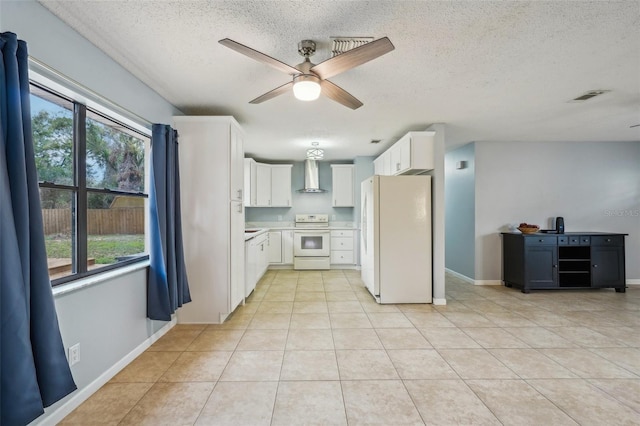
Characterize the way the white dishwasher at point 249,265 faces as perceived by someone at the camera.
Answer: facing to the right of the viewer

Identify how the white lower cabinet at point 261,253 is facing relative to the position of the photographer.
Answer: facing to the right of the viewer

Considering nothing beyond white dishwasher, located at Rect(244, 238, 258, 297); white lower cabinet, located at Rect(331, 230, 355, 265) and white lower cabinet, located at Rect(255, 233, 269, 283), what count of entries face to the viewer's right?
2

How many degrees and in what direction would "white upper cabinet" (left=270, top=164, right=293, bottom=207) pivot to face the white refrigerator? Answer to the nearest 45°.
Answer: approximately 45° to its left

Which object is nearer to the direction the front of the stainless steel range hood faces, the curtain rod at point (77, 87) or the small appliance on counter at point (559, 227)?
the curtain rod

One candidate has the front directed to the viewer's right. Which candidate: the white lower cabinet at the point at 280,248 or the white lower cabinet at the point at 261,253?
the white lower cabinet at the point at 261,253

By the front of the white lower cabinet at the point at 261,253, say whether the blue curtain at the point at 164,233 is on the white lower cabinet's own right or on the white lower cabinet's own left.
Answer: on the white lower cabinet's own right

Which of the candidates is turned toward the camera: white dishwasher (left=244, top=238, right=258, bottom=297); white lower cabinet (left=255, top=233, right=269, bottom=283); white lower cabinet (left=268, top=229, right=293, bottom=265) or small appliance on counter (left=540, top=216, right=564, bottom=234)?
white lower cabinet (left=268, top=229, right=293, bottom=265)
